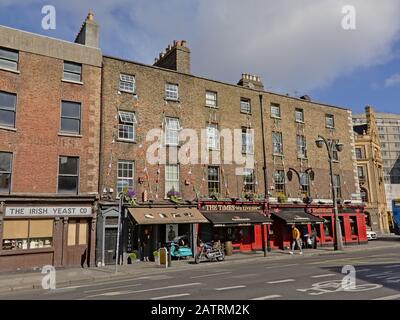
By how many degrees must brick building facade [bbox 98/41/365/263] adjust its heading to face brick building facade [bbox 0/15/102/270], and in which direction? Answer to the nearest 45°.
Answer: approximately 90° to its right

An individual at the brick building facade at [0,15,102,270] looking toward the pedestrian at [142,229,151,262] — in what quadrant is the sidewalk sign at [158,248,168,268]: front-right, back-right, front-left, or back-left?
front-right

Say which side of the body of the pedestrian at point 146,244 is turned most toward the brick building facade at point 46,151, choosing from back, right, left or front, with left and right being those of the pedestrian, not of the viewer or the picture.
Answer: right

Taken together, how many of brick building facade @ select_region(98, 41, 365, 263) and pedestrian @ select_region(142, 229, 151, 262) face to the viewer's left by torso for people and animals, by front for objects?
0

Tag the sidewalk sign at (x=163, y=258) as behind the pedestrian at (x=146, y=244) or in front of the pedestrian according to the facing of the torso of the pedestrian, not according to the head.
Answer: in front

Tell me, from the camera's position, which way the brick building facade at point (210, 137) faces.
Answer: facing the viewer and to the right of the viewer

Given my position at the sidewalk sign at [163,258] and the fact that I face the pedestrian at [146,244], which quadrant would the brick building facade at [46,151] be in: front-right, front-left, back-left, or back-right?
front-left

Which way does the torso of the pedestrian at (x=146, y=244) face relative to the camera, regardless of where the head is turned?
toward the camera
